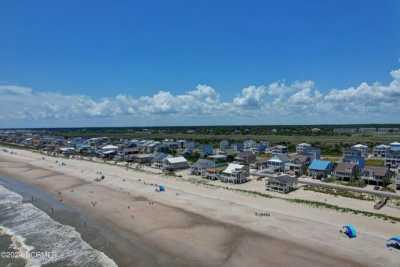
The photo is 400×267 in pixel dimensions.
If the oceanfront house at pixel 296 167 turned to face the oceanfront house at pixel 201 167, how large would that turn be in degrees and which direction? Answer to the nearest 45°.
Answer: approximately 45° to its right

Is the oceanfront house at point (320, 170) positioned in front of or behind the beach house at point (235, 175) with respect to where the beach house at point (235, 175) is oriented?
behind

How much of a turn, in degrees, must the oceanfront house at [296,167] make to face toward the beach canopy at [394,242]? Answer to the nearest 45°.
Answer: approximately 45° to its left

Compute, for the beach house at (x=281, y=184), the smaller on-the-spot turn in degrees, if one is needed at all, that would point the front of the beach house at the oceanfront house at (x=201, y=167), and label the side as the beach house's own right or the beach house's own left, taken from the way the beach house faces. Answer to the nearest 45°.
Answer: approximately 90° to the beach house's own right

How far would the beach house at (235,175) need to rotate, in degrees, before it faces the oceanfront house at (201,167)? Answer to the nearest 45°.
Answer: approximately 90° to its right

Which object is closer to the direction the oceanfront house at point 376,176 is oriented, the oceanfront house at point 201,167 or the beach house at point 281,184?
the beach house

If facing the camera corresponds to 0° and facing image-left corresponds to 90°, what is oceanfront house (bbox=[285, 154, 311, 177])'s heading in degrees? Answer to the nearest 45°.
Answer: approximately 45°

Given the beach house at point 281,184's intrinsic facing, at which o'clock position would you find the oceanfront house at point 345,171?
The oceanfront house is roughly at 6 o'clock from the beach house.
